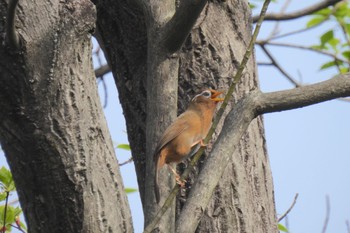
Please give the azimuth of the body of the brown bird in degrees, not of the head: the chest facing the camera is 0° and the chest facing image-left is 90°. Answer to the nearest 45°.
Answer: approximately 270°

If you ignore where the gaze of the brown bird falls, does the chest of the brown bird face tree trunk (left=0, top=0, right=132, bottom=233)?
no
